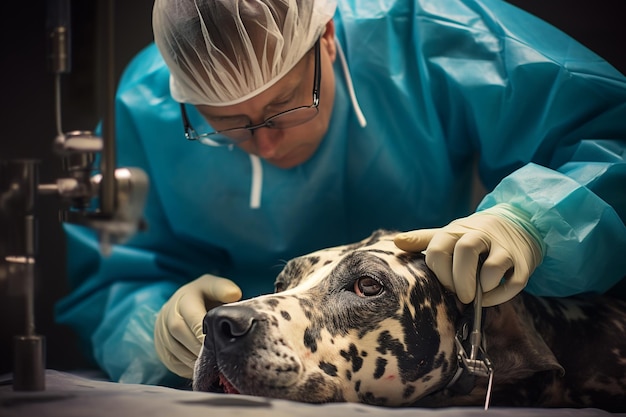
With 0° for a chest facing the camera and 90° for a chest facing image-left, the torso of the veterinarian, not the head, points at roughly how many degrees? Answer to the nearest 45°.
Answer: approximately 0°

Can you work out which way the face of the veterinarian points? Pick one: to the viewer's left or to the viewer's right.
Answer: to the viewer's left

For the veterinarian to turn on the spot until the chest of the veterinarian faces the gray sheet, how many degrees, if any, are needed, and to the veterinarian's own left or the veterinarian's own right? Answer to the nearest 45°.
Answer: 0° — they already face it

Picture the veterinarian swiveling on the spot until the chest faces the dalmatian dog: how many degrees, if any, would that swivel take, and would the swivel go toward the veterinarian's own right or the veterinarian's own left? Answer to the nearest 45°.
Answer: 0° — they already face it
